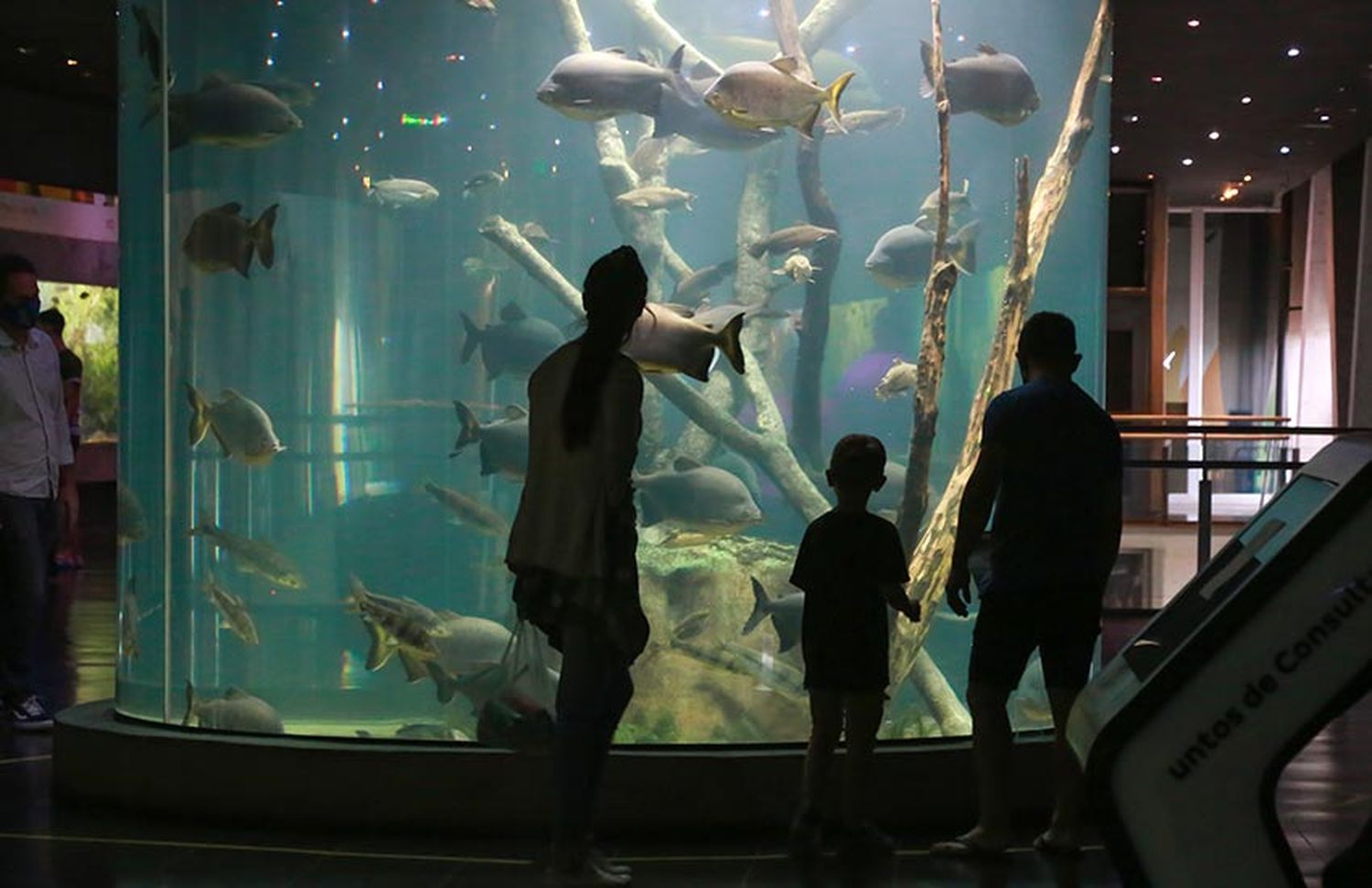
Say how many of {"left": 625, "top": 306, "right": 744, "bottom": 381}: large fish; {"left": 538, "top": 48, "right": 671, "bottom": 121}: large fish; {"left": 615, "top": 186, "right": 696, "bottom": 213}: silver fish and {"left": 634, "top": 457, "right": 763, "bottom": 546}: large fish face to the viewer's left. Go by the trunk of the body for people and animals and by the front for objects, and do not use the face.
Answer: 3

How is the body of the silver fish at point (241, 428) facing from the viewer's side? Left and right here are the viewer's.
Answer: facing to the right of the viewer

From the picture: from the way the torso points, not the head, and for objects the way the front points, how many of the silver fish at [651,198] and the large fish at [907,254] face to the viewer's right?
0

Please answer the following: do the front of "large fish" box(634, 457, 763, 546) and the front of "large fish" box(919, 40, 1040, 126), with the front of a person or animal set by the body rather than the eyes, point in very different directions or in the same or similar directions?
same or similar directions

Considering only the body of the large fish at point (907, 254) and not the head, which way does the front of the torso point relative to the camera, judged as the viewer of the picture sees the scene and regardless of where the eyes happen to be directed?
to the viewer's left

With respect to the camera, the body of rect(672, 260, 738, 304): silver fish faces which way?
to the viewer's left

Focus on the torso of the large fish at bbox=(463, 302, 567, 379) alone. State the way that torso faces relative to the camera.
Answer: to the viewer's right

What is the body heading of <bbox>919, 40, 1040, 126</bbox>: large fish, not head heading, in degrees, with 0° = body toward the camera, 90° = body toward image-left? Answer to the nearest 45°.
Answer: approximately 270°

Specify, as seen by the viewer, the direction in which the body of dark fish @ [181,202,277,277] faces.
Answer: to the viewer's left

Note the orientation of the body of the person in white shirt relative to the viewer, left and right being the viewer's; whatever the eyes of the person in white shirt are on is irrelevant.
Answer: facing the viewer and to the right of the viewer

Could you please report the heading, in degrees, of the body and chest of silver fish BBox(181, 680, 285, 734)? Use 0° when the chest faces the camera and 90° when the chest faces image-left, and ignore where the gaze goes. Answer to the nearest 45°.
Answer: approximately 270°

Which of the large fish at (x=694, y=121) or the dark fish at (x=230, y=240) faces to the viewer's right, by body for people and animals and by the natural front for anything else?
the large fish

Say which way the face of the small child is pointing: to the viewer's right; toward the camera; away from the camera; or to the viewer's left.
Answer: away from the camera

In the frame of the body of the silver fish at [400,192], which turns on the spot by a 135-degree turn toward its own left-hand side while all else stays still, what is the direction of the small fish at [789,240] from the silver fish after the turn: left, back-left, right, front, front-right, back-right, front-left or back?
back-right

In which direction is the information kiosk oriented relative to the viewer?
to the viewer's left

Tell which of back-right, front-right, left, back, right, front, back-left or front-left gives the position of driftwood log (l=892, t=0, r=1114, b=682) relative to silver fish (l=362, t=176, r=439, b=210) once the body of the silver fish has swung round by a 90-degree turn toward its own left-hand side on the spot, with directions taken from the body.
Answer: right

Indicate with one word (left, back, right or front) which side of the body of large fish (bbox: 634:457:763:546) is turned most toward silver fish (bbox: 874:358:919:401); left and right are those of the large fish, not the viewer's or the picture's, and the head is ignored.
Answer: front

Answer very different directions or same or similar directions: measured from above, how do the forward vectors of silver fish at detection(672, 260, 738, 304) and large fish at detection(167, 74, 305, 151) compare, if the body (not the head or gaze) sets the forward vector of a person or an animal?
very different directions
